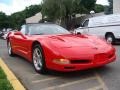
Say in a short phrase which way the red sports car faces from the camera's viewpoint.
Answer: facing the viewer and to the right of the viewer

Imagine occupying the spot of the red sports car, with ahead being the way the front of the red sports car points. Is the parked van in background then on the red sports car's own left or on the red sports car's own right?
on the red sports car's own left
